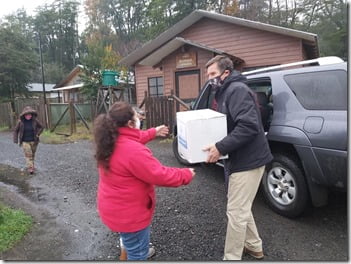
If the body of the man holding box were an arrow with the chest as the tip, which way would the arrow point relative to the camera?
to the viewer's left

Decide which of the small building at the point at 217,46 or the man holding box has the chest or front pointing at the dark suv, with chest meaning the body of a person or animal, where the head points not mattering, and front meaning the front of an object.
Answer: the small building

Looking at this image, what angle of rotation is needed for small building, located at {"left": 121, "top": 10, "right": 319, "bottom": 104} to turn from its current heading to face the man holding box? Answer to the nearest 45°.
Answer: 0° — it already faces them

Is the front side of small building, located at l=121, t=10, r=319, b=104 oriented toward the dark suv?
yes

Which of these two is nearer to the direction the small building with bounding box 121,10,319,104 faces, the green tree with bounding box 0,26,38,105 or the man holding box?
the man holding box

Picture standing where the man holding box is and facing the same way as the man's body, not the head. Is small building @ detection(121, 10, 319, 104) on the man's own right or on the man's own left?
on the man's own right

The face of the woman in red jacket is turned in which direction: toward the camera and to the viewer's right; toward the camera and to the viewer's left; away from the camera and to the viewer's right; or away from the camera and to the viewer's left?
away from the camera and to the viewer's right

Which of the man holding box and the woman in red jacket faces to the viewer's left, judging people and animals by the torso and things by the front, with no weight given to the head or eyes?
the man holding box

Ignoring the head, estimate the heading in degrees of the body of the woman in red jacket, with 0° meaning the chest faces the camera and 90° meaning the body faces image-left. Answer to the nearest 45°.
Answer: approximately 225°

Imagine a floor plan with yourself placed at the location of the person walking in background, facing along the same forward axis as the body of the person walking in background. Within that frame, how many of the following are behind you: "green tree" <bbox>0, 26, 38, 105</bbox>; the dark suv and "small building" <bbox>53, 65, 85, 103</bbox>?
2
